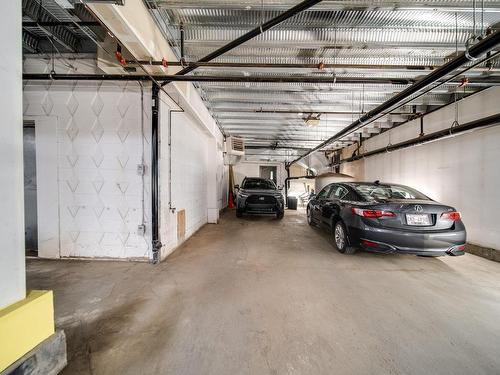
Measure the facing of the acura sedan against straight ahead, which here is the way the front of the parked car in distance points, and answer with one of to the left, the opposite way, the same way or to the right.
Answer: the opposite way

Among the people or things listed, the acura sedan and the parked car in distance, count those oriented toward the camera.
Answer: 1

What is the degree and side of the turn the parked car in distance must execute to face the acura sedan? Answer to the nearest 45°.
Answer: approximately 45° to its left

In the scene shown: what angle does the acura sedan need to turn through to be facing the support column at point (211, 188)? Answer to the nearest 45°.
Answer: approximately 45° to its left

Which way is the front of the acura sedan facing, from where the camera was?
facing away from the viewer and to the left of the viewer

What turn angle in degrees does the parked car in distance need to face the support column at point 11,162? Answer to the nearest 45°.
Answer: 0° — it already faces it

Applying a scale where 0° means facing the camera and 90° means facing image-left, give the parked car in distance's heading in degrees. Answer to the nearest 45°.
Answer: approximately 0°

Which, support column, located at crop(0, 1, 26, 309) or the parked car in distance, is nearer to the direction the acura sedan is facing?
the parked car in distance

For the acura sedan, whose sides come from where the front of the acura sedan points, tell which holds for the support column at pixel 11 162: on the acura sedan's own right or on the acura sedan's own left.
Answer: on the acura sedan's own left

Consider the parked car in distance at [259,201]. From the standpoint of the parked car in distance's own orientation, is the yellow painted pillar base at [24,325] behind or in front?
in front

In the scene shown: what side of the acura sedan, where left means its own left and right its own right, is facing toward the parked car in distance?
front

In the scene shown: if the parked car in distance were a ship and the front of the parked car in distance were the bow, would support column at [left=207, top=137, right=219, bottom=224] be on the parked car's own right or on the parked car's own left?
on the parked car's own right
